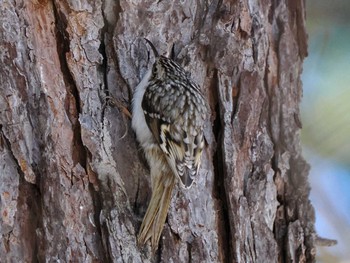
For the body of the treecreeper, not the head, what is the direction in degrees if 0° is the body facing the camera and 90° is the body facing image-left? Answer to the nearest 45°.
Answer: approximately 135°
